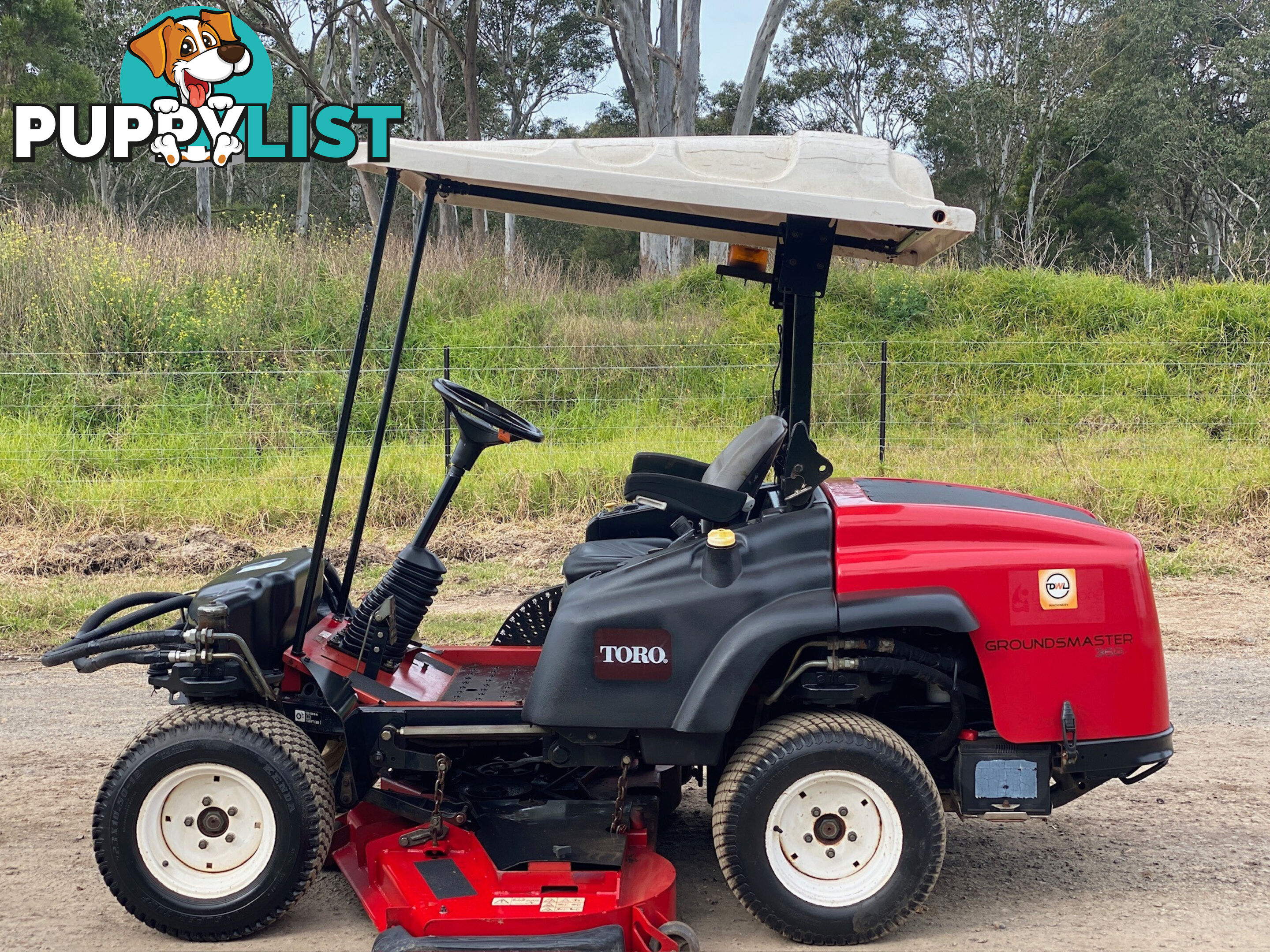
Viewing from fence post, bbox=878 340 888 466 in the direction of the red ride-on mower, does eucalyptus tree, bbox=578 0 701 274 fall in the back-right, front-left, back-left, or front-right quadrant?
back-right

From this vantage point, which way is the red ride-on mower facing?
to the viewer's left

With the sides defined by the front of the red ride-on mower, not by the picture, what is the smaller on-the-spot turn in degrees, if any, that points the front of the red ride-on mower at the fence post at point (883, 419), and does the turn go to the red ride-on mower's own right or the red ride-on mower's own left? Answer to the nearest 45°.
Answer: approximately 90° to the red ride-on mower's own right

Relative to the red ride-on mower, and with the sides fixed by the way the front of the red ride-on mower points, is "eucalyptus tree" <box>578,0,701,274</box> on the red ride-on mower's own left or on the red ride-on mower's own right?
on the red ride-on mower's own right

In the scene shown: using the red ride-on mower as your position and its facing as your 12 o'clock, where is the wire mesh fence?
The wire mesh fence is roughly at 3 o'clock from the red ride-on mower.
